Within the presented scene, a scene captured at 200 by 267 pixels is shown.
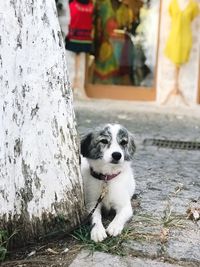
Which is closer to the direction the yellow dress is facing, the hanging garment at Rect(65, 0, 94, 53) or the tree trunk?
the tree trunk

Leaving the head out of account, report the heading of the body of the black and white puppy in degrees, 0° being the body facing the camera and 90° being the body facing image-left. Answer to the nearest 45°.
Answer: approximately 0°

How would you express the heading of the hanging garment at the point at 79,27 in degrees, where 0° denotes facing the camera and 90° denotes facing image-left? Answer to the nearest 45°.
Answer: approximately 0°

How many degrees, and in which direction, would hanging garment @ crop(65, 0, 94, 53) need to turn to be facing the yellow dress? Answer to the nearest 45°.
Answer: approximately 90° to its left

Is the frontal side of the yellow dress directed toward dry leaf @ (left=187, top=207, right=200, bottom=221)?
yes

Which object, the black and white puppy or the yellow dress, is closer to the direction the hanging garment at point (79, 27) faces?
the black and white puppy

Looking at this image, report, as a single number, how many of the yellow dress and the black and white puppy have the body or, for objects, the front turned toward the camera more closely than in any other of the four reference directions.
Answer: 2

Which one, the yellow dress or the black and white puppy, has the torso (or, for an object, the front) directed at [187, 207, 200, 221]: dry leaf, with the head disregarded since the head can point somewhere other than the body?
the yellow dress

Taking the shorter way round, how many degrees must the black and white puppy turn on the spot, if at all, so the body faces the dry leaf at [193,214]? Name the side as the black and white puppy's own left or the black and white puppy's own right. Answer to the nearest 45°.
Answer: approximately 90° to the black and white puppy's own left

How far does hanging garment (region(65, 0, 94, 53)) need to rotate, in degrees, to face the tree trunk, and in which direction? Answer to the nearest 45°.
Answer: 0° — it already faces it

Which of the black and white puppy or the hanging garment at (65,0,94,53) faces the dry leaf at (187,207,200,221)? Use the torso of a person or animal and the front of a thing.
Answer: the hanging garment

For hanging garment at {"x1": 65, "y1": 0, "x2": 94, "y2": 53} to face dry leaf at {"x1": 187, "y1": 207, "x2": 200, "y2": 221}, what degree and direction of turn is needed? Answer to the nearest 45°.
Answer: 0° — it already faces it
